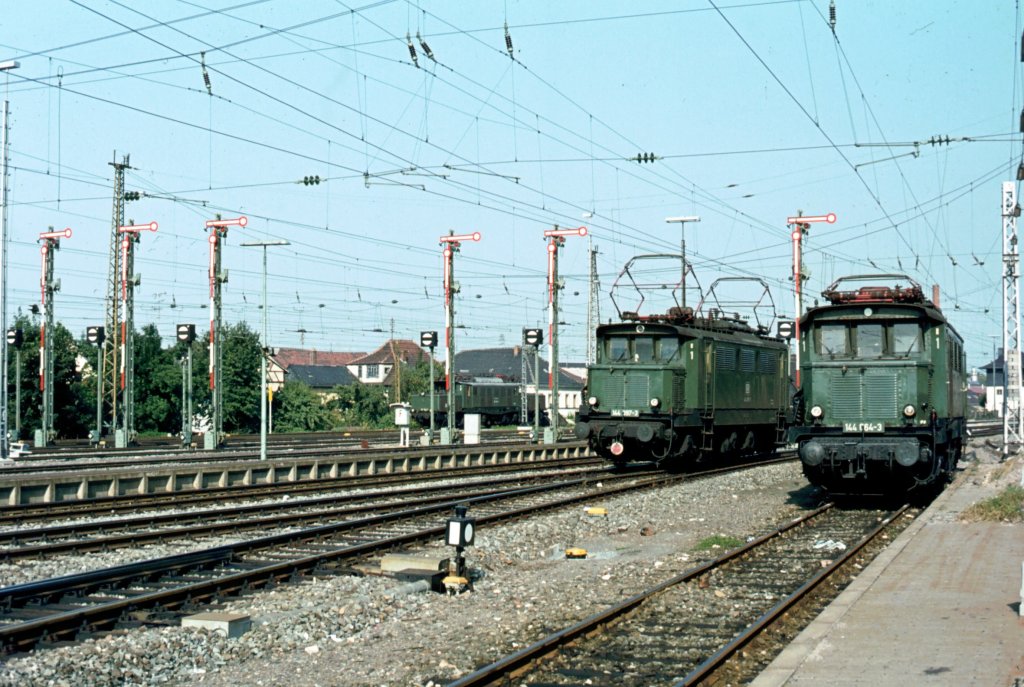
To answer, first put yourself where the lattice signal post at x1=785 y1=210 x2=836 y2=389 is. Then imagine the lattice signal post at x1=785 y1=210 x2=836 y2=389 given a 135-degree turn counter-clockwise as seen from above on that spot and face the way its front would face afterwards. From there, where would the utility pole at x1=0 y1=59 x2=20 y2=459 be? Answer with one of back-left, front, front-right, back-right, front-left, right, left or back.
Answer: back

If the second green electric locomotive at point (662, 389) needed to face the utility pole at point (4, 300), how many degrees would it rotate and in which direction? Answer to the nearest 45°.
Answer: approximately 45° to its right

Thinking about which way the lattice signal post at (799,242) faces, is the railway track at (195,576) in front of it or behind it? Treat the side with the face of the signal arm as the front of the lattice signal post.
in front

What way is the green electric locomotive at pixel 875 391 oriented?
toward the camera

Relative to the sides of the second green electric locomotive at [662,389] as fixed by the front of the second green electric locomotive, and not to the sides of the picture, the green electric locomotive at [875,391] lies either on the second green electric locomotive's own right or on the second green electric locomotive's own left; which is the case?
on the second green electric locomotive's own left

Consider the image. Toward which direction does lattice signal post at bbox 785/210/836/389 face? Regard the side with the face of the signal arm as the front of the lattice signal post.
toward the camera

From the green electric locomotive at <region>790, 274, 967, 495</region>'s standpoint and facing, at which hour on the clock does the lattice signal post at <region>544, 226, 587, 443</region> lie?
The lattice signal post is roughly at 5 o'clock from the green electric locomotive.

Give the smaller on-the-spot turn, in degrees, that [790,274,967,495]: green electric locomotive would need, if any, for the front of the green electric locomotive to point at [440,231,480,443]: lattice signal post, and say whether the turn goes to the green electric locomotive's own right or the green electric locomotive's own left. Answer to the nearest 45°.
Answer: approximately 135° to the green electric locomotive's own right

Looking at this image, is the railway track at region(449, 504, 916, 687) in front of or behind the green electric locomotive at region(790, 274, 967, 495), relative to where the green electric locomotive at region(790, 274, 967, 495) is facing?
in front

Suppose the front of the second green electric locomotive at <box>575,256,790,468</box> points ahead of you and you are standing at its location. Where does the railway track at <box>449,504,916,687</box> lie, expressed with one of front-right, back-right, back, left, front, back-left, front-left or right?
front-left

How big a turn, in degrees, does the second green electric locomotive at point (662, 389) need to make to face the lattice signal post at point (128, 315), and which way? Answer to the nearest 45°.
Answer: approximately 90° to its right

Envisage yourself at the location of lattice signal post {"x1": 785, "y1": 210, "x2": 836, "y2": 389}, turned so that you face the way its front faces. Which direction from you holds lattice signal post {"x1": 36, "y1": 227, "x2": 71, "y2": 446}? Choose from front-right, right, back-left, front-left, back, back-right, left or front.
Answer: right

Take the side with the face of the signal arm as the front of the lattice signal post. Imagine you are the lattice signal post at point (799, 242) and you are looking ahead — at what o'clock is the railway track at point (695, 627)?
The railway track is roughly at 12 o'clock from the lattice signal post.

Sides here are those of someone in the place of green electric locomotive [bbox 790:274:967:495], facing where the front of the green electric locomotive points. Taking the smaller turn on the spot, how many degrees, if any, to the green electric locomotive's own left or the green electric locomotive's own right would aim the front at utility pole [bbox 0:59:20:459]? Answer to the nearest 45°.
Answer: approximately 90° to the green electric locomotive's own right

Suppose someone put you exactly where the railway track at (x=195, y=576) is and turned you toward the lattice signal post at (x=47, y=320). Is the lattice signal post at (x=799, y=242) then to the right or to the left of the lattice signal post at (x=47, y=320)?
right

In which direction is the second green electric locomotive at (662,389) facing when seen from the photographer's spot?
facing the viewer and to the left of the viewer

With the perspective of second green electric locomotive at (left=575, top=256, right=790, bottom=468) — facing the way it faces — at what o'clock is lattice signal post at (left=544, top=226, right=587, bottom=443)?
The lattice signal post is roughly at 4 o'clock from the second green electric locomotive.
